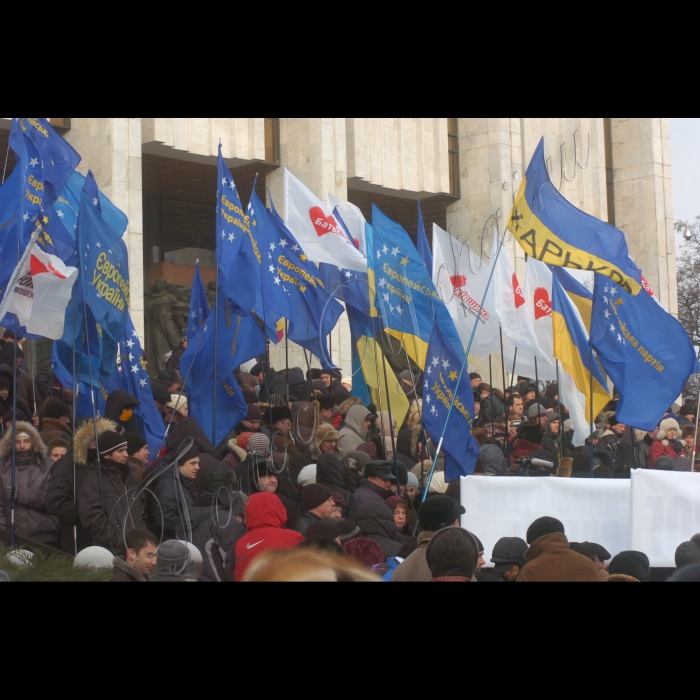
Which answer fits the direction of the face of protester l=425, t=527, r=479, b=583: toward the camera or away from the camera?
away from the camera

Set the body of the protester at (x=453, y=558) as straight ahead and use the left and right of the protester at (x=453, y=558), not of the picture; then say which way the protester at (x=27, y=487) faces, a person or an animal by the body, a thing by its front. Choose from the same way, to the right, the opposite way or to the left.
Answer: the opposite way

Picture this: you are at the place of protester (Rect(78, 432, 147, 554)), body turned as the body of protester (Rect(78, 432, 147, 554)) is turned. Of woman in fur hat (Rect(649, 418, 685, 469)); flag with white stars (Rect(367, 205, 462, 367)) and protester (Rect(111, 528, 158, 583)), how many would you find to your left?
2

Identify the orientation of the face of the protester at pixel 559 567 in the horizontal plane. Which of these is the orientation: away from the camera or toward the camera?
away from the camera

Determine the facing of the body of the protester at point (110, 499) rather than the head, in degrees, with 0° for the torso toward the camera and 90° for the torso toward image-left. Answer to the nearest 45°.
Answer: approximately 315°

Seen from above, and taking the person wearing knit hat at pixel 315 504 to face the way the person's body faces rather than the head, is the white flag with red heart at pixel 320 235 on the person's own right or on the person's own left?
on the person's own left

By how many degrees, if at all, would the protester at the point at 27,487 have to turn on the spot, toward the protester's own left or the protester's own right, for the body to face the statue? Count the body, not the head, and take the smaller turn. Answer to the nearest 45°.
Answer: approximately 180°

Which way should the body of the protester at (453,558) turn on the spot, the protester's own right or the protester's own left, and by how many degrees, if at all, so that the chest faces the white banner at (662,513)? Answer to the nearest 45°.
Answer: approximately 45° to the protester's own right

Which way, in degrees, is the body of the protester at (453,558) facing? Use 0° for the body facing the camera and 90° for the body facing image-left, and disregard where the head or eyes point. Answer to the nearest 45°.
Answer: approximately 180°
